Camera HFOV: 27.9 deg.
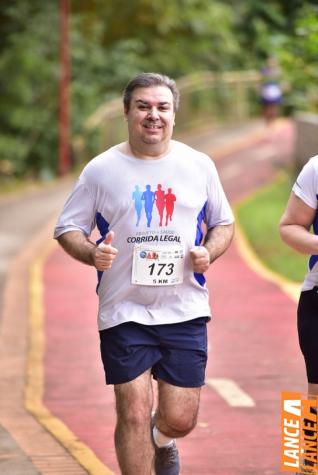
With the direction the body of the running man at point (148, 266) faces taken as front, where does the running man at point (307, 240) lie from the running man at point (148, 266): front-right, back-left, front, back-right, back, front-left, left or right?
left

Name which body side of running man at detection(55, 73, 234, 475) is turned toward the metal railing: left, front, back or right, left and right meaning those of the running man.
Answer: back

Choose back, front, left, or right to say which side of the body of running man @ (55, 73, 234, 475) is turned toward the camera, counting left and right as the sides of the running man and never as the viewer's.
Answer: front
